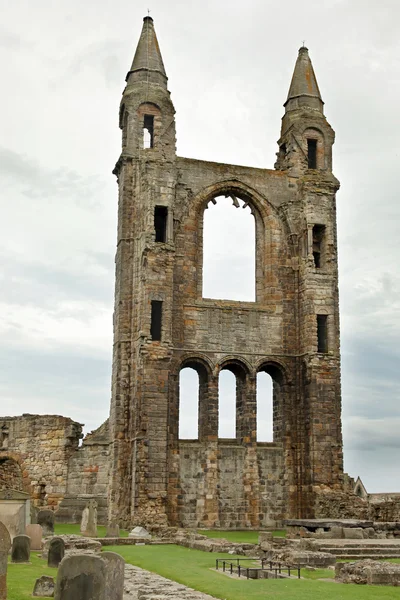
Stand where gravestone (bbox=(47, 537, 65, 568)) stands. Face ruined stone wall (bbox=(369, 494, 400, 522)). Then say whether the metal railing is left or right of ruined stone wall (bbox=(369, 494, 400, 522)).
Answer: right

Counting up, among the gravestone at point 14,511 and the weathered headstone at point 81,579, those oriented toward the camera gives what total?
2

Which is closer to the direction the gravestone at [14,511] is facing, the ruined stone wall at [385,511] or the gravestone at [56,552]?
the gravestone

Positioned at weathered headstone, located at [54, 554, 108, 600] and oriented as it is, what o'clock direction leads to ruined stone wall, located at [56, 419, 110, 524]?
The ruined stone wall is roughly at 6 o'clock from the weathered headstone.

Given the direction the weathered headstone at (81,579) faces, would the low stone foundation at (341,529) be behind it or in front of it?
behind

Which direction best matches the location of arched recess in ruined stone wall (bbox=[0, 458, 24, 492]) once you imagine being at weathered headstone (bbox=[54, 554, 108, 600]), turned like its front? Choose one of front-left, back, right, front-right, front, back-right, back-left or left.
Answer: back

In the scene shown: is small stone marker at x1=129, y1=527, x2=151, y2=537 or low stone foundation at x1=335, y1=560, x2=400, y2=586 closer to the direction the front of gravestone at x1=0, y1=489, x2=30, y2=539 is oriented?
the low stone foundation

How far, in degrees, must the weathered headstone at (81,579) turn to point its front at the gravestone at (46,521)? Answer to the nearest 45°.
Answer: approximately 180°

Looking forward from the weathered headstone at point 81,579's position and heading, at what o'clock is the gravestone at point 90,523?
The gravestone is roughly at 6 o'clock from the weathered headstone.

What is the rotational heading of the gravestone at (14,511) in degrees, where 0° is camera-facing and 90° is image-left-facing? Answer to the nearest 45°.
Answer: approximately 0°

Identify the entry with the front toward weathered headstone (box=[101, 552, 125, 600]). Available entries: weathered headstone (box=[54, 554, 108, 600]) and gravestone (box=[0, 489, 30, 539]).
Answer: the gravestone
